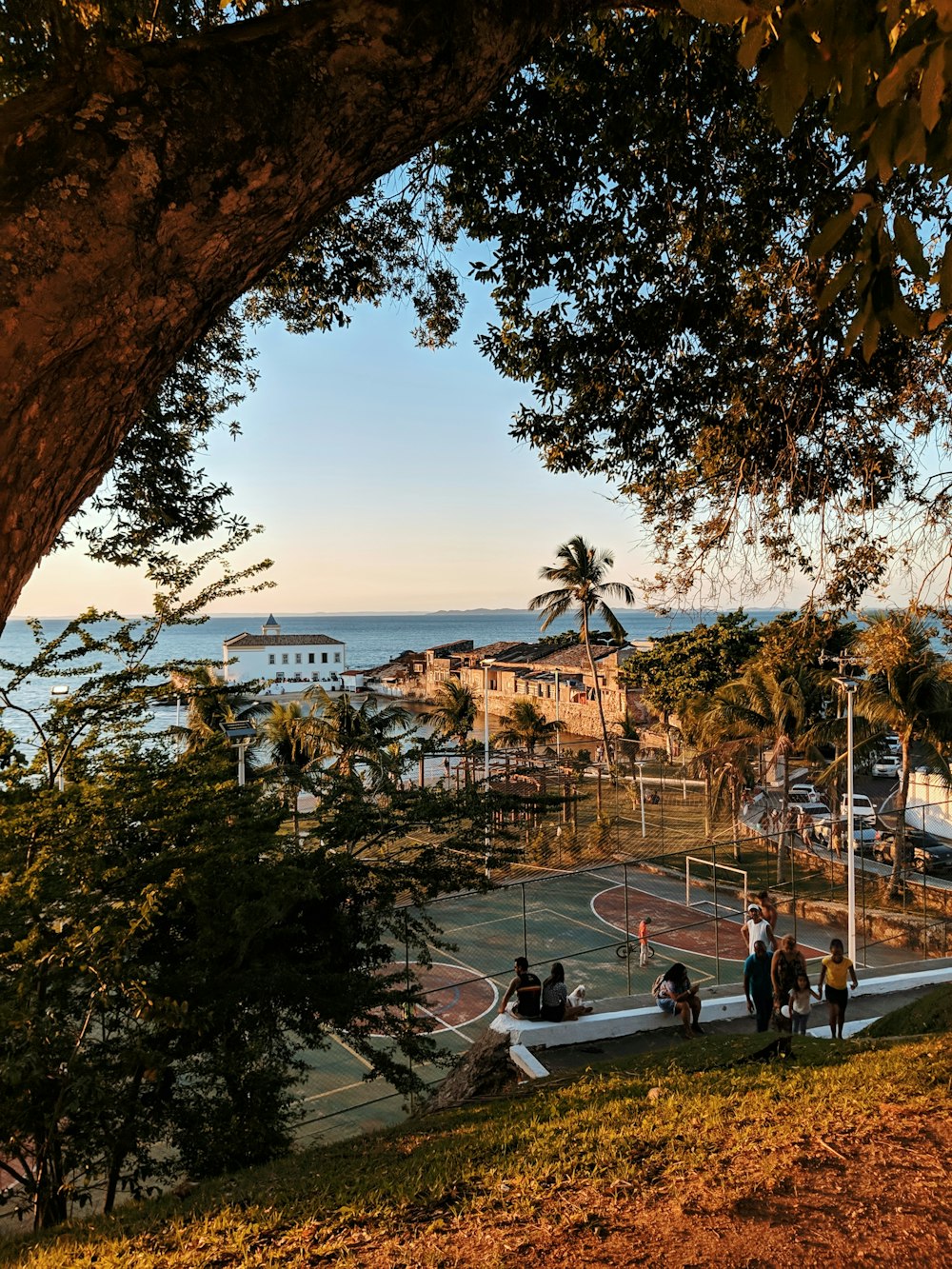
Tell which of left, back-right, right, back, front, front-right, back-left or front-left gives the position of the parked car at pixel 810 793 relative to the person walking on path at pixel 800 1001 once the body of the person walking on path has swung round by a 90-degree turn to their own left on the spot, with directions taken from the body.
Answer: left

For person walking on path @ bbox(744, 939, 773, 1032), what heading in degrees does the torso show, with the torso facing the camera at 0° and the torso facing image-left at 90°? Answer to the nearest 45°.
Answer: approximately 0°

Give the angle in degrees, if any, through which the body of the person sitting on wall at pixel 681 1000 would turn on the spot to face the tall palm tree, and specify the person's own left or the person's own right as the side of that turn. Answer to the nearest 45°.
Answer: approximately 135° to the person's own left

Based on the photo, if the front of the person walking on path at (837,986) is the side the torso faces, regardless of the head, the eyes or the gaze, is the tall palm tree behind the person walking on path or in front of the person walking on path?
behind

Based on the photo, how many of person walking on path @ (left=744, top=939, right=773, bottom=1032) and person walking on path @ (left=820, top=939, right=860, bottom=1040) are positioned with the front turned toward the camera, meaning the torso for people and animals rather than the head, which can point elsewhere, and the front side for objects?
2
